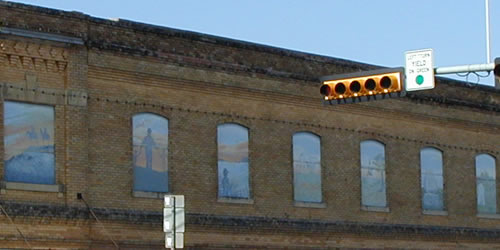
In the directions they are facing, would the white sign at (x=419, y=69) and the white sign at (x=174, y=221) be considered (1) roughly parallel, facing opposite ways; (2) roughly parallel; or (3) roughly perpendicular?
roughly parallel, facing opposite ways

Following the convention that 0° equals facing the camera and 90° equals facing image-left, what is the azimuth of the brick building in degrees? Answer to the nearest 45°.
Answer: approximately 315°

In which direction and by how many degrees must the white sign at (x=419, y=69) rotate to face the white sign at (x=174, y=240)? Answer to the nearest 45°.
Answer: approximately 90° to its right

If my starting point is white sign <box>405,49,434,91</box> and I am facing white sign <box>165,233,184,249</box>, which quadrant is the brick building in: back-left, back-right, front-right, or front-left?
front-right

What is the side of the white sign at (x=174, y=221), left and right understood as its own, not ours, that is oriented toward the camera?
back

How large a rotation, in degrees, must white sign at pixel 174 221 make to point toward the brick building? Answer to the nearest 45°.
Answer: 0° — it already faces it

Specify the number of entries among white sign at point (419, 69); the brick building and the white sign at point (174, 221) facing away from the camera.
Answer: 1

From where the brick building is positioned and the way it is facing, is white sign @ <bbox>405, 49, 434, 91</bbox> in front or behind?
in front

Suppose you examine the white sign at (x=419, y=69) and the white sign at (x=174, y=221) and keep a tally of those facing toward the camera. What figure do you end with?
1

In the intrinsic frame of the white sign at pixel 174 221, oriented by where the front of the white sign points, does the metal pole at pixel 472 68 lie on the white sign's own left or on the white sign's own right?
on the white sign's own right

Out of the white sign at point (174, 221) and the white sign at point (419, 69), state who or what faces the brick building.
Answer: the white sign at point (174, 221)

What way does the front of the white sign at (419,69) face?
toward the camera

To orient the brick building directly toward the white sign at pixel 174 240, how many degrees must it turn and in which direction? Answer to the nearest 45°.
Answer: approximately 45° to its right

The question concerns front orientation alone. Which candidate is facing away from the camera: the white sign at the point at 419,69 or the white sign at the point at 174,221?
the white sign at the point at 174,221

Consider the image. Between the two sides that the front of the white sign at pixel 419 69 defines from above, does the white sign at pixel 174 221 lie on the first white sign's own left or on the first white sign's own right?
on the first white sign's own right
